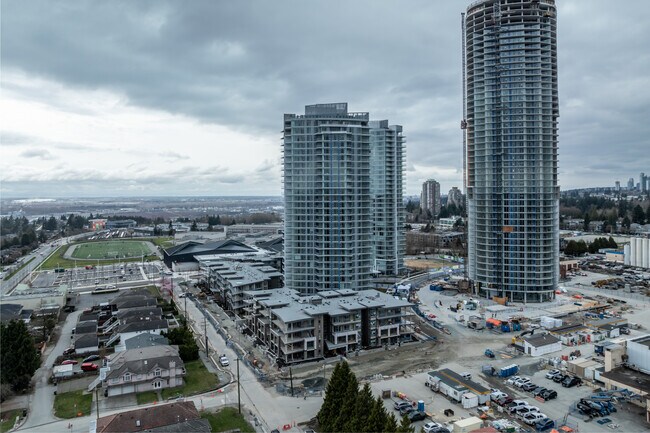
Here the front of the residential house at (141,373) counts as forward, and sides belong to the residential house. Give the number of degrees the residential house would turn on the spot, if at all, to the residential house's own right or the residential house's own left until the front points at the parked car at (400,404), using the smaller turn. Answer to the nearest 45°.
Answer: approximately 45° to the residential house's own left

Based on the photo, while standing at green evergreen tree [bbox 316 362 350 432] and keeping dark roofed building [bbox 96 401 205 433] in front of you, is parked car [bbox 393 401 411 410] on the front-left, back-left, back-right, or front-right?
back-right

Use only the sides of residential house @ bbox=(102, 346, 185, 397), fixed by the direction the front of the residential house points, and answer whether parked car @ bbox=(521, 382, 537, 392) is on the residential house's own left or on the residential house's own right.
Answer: on the residential house's own left

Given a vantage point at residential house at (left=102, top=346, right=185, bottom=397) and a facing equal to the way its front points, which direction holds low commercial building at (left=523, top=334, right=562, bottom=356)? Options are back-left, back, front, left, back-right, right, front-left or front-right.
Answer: left

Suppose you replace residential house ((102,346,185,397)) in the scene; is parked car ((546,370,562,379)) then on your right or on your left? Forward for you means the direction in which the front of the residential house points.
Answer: on your left

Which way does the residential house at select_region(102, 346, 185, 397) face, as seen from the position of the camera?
facing the viewer
